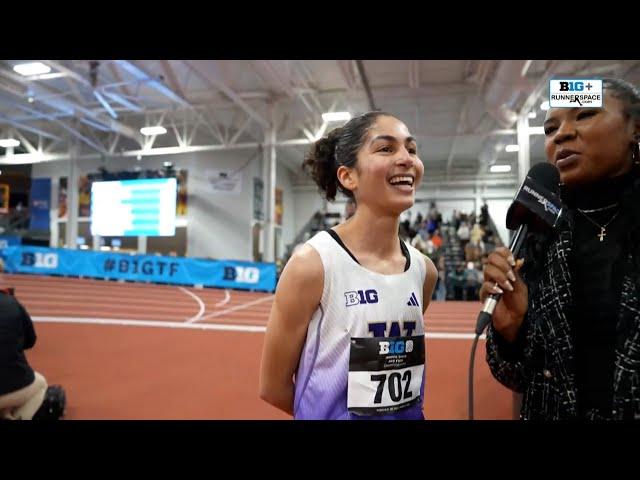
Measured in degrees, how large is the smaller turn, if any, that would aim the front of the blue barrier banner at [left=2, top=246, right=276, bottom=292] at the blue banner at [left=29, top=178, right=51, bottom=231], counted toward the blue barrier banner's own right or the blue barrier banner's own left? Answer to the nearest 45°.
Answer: approximately 135° to the blue barrier banner's own right

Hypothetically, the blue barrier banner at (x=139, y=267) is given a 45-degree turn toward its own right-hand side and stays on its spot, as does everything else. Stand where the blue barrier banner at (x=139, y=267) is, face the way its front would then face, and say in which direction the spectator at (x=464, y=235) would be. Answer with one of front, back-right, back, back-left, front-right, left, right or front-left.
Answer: back-left

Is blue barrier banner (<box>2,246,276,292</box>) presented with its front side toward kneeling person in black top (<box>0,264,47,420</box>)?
yes

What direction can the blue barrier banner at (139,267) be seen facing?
toward the camera

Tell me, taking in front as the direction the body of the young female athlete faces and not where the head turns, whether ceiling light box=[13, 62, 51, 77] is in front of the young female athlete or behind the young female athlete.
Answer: behind

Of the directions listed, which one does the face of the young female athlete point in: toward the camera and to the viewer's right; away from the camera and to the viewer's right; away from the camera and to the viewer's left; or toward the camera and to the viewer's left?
toward the camera and to the viewer's right

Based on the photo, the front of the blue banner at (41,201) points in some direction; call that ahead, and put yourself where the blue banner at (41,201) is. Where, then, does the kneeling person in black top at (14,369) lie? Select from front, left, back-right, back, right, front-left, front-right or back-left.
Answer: front

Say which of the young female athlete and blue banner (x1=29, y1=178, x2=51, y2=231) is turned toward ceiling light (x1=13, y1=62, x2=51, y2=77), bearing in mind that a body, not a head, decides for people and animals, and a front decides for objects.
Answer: the blue banner

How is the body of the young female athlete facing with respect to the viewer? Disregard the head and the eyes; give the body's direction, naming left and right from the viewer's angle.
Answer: facing the viewer and to the right of the viewer

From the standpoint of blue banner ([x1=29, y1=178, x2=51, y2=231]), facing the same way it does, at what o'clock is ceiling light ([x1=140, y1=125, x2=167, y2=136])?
The ceiling light is roughly at 11 o'clock from the blue banner.

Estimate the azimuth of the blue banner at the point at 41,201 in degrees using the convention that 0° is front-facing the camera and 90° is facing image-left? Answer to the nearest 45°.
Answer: approximately 0°

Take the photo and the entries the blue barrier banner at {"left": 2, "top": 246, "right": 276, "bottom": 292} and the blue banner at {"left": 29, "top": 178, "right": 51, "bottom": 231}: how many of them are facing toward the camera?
2

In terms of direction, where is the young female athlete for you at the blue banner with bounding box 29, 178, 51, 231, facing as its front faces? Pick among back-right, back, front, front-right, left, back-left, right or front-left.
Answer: front
